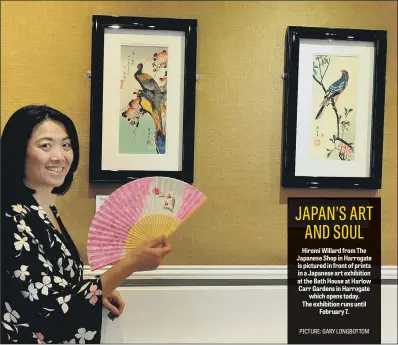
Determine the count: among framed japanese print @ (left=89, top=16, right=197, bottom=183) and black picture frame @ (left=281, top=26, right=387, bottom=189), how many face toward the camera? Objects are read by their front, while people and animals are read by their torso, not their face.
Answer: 2

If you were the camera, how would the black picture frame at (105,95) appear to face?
facing the viewer

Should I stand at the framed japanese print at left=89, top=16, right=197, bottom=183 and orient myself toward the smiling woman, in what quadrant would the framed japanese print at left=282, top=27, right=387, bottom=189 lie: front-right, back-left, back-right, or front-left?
back-left

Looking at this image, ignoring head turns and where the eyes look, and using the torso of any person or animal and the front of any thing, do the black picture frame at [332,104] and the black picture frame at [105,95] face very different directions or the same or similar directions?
same or similar directions

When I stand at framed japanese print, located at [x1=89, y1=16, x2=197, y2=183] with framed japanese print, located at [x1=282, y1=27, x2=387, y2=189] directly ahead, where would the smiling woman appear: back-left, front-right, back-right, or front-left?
back-right

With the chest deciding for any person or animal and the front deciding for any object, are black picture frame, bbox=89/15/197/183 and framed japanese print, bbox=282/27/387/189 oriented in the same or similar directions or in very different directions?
same or similar directions

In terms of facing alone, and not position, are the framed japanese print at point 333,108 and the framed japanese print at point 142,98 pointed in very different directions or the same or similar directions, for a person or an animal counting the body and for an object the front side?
same or similar directions

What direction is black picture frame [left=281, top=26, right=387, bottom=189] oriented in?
toward the camera

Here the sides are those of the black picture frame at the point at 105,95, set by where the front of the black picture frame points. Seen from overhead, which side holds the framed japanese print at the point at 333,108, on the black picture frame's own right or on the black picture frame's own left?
on the black picture frame's own left
